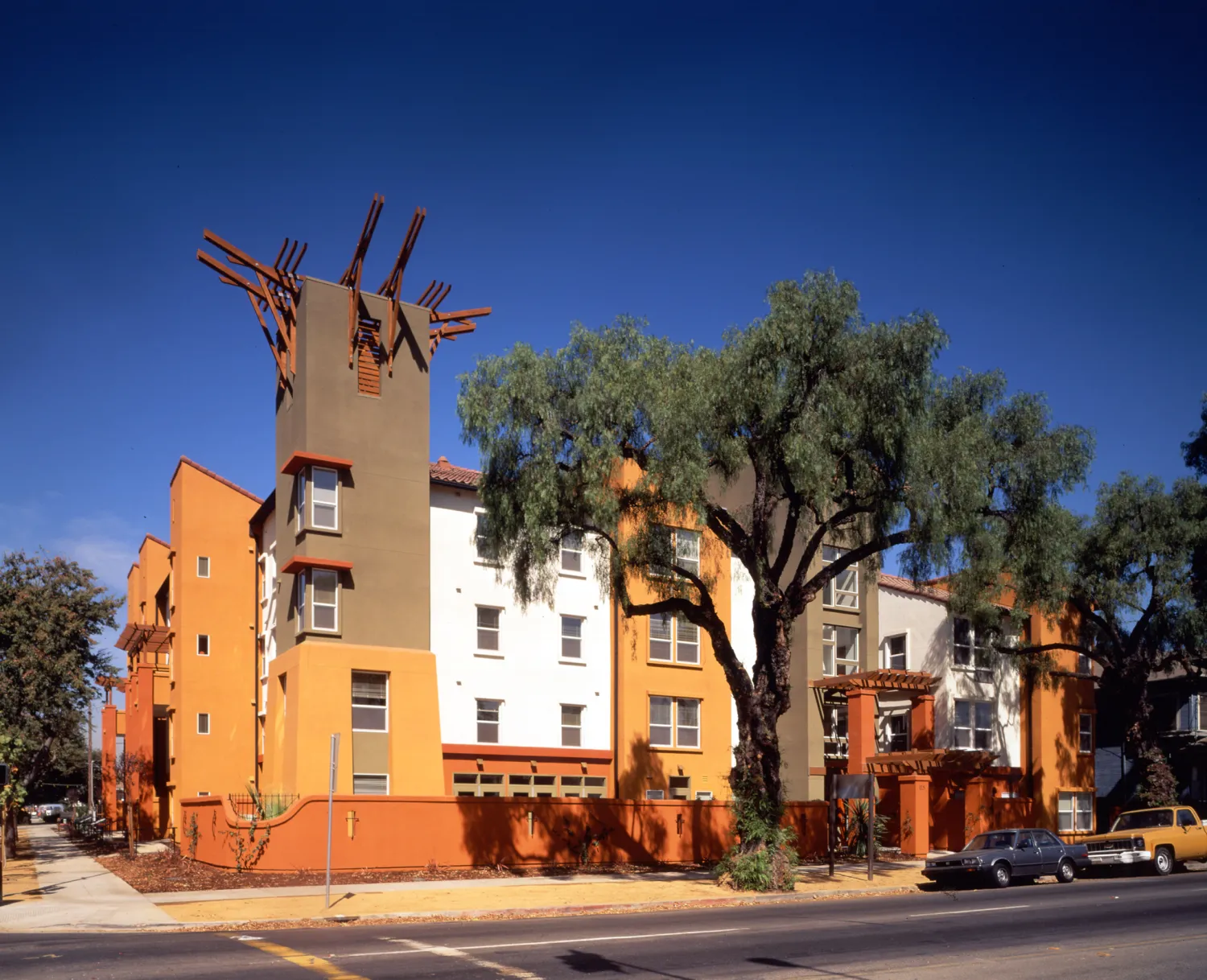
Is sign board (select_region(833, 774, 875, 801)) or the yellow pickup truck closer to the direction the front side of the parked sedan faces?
the sign board

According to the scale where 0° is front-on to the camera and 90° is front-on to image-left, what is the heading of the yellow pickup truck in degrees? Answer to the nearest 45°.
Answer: approximately 45°

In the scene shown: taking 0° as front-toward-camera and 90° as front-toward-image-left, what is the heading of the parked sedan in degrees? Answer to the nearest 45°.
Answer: approximately 45°

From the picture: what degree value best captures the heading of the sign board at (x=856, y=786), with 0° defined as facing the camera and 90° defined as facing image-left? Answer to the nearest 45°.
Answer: approximately 0°

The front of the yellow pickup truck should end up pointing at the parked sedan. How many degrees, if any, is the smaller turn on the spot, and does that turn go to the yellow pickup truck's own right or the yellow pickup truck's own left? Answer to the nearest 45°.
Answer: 0° — it already faces it

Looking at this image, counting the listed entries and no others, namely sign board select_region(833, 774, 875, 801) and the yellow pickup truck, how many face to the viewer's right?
0

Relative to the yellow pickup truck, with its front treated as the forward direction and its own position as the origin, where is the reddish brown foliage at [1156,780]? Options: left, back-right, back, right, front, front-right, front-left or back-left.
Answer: back-right

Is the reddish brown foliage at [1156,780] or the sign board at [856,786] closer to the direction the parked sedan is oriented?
the sign board

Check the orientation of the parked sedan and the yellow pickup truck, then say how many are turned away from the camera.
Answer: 0

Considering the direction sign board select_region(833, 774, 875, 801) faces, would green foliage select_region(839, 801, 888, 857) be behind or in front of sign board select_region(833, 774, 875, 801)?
behind

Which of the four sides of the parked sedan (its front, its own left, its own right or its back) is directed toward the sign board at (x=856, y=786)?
front

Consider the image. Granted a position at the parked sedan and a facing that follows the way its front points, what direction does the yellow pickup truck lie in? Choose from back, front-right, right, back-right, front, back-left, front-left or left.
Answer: back
